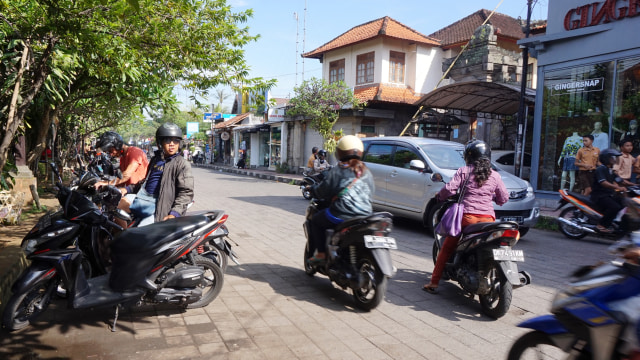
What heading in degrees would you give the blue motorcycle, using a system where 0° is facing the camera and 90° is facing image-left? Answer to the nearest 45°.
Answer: approximately 90°

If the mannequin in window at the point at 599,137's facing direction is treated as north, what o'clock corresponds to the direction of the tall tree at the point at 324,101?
The tall tree is roughly at 2 o'clock from the mannequin in window.

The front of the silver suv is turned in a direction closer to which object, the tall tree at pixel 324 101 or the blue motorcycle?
the blue motorcycle

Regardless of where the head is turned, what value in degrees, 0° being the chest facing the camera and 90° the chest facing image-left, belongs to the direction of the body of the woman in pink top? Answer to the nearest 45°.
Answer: approximately 135°

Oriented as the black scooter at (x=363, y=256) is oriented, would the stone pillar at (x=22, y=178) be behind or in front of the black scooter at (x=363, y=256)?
in front

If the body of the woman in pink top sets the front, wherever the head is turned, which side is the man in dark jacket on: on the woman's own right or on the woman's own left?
on the woman's own left

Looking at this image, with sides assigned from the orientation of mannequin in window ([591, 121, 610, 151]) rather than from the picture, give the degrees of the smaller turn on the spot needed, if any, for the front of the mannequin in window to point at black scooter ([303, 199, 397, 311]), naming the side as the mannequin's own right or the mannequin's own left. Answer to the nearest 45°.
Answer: approximately 45° to the mannequin's own left

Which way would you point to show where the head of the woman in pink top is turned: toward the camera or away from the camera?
away from the camera

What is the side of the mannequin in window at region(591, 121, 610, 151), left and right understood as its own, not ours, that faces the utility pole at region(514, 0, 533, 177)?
right

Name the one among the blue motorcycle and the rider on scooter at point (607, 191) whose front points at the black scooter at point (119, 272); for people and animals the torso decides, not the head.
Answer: the blue motorcycle

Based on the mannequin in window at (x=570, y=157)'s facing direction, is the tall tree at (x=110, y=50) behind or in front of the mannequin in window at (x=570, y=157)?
in front

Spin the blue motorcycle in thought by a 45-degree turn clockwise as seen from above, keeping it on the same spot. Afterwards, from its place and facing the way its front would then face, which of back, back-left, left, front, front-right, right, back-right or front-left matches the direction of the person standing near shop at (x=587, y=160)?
front-right

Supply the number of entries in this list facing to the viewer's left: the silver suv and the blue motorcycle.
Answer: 1

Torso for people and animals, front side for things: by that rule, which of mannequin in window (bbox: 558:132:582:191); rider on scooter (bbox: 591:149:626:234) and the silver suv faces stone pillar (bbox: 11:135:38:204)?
the mannequin in window
